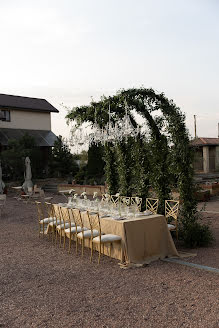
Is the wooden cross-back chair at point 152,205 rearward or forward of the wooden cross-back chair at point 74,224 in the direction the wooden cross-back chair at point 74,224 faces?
forward

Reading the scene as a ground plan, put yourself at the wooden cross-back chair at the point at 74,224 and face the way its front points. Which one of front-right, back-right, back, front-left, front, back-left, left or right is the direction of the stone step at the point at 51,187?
front-left

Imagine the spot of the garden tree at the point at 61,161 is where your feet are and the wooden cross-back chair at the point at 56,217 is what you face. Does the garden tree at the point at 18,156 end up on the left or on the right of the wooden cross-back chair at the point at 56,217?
right

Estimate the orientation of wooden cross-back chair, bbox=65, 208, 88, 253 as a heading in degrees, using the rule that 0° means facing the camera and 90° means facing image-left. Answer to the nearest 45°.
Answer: approximately 225°

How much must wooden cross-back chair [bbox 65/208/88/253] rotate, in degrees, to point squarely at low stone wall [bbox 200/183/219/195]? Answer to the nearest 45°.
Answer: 0° — it already faces it

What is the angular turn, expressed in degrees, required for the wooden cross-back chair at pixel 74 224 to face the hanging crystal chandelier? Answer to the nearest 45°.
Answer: approximately 45° to its left

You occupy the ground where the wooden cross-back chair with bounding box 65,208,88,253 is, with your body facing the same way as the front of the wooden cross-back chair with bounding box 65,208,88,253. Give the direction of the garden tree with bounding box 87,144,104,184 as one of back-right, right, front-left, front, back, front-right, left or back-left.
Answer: front-left

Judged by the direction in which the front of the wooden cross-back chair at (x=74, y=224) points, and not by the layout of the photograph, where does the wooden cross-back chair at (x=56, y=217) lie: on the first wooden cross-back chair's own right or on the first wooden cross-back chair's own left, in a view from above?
on the first wooden cross-back chair's own left

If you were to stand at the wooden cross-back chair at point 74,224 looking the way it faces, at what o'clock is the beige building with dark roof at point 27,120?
The beige building with dark roof is roughly at 10 o'clock from the wooden cross-back chair.

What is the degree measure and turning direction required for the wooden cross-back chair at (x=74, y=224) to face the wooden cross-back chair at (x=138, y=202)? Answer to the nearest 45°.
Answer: approximately 45° to its right

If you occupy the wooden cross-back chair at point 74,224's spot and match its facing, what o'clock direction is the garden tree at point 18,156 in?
The garden tree is roughly at 10 o'clock from the wooden cross-back chair.
